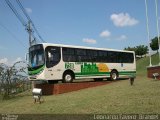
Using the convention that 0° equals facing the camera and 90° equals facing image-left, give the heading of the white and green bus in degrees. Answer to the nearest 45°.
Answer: approximately 45°
